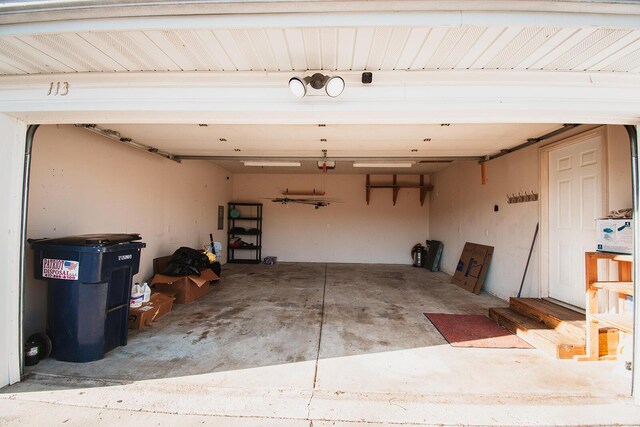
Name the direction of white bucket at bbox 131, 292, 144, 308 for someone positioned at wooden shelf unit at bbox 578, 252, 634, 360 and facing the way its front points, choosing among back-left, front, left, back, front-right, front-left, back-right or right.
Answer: front

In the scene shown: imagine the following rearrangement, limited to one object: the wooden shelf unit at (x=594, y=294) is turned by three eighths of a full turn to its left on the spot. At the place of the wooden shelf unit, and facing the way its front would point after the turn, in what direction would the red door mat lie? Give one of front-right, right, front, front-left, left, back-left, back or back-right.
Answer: back

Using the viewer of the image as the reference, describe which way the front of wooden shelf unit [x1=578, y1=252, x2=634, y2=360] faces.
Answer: facing the viewer and to the left of the viewer

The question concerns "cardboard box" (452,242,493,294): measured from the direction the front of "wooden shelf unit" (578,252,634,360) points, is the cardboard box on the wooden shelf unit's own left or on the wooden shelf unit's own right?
on the wooden shelf unit's own right

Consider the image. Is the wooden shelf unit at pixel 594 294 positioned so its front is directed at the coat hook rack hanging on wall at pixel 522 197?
no

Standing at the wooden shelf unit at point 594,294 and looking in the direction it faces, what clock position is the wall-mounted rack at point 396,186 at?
The wall-mounted rack is roughly at 3 o'clock from the wooden shelf unit.

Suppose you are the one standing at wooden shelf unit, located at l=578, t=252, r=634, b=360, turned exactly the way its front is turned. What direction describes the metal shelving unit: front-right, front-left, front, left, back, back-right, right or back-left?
front-right

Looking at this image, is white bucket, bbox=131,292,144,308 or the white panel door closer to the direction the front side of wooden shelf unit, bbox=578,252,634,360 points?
the white bucket

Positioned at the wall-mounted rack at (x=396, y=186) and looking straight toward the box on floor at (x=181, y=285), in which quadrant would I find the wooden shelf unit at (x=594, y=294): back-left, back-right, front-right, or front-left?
front-left

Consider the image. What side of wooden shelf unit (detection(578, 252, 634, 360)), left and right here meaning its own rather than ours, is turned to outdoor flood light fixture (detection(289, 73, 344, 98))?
front

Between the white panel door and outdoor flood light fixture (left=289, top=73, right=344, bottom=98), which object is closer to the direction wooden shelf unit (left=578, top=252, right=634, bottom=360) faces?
the outdoor flood light fixture

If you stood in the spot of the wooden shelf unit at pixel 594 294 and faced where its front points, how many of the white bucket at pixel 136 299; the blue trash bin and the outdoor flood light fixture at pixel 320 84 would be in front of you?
3

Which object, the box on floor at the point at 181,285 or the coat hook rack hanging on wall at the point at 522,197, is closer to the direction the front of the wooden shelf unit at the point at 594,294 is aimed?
the box on floor

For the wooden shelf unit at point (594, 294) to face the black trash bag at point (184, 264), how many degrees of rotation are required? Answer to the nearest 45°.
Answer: approximately 45° to its right

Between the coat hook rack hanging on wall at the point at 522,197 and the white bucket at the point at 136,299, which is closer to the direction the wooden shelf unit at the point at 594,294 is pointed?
the white bucket

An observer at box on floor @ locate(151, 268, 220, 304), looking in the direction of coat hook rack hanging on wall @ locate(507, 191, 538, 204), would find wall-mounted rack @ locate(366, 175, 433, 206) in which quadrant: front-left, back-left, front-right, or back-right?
front-left

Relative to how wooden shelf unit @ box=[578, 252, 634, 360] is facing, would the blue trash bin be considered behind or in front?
in front
